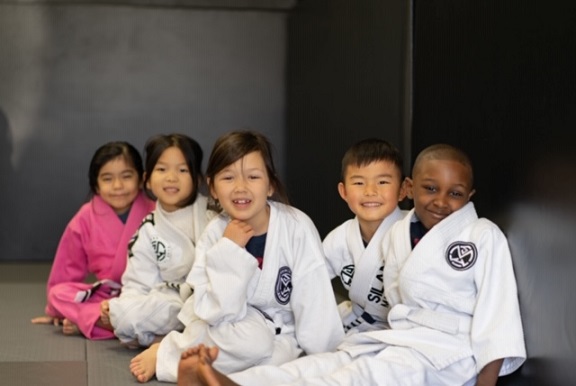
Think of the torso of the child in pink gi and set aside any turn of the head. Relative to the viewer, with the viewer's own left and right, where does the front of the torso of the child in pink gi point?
facing the viewer

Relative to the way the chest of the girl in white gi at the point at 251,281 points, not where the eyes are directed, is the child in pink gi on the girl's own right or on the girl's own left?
on the girl's own right

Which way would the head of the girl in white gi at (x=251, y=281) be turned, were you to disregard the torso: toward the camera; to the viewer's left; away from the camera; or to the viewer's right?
toward the camera

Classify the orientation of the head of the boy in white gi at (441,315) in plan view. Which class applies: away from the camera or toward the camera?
toward the camera

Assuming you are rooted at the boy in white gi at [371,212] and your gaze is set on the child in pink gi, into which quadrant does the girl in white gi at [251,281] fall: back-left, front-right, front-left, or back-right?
front-left

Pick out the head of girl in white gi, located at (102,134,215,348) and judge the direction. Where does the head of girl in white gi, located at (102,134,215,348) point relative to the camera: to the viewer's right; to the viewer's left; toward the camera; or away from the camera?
toward the camera

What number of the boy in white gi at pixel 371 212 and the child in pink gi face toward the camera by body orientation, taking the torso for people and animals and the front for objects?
2

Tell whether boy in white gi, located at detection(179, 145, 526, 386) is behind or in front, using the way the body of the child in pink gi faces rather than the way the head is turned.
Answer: in front

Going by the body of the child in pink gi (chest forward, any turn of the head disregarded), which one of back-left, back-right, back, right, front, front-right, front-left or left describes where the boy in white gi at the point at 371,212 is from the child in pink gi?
front-left

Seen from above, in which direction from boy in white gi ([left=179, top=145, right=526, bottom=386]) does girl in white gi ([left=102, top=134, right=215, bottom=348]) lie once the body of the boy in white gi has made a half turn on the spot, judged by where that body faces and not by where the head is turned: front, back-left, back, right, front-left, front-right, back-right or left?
left

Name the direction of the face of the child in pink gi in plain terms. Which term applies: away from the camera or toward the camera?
toward the camera

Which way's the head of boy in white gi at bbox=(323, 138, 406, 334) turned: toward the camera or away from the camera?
toward the camera

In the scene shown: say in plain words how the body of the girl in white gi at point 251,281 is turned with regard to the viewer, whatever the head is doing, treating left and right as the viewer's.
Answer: facing the viewer and to the left of the viewer
